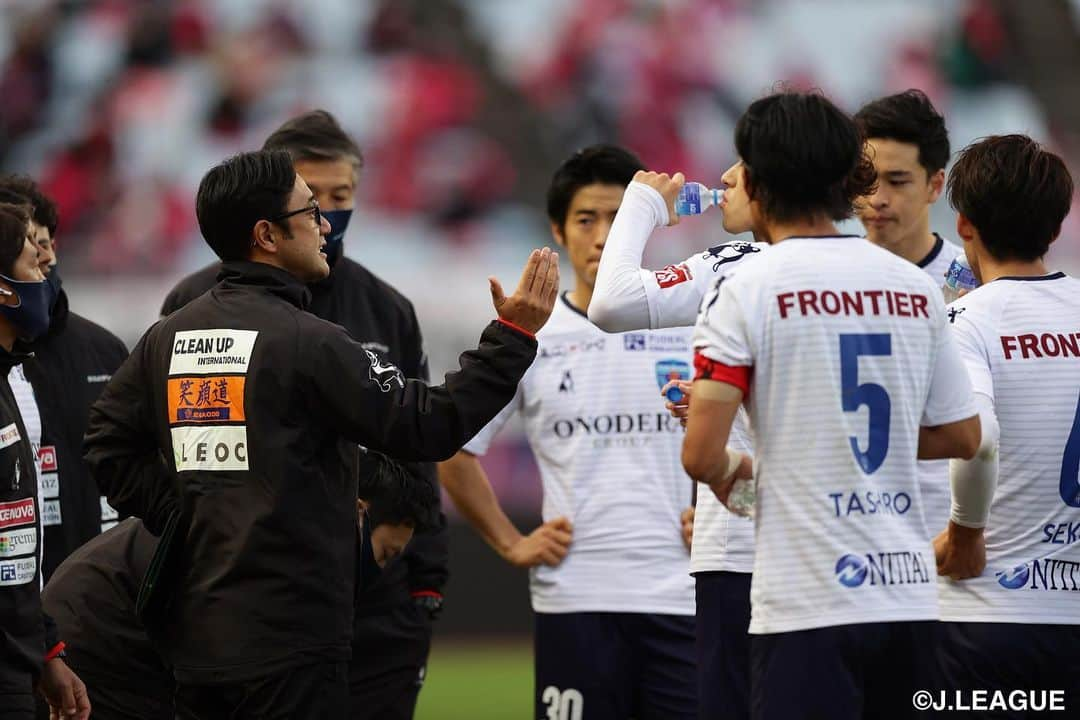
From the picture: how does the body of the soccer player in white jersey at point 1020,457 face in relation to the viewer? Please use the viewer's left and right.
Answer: facing away from the viewer and to the left of the viewer

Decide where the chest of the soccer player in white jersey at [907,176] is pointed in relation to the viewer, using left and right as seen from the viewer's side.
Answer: facing the viewer and to the left of the viewer

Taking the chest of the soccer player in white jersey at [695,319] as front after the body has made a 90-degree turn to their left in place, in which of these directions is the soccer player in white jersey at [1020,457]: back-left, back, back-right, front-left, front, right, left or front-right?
left

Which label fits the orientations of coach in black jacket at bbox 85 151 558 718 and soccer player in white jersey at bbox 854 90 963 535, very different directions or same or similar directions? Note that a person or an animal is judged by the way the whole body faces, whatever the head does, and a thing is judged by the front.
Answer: very different directions

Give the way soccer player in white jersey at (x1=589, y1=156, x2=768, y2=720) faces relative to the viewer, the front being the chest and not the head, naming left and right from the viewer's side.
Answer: facing to the left of the viewer

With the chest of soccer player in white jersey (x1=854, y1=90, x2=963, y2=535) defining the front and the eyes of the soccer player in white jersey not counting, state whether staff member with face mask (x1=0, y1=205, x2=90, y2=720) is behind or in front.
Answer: in front

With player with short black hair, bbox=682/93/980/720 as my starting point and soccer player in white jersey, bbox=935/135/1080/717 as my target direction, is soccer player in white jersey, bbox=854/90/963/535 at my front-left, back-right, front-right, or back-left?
front-left

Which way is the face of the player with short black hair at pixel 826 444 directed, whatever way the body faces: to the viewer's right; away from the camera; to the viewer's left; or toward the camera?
away from the camera

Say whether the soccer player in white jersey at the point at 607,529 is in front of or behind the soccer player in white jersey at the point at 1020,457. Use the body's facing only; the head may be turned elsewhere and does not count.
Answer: in front

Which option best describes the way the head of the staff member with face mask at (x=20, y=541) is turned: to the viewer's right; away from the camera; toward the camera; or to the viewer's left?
to the viewer's right

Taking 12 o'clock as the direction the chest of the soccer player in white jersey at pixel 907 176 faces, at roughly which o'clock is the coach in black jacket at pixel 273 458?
The coach in black jacket is roughly at 12 o'clock from the soccer player in white jersey.

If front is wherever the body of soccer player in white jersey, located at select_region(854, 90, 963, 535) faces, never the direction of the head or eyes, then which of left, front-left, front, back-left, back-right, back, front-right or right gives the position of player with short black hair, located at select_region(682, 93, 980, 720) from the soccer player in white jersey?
front-left

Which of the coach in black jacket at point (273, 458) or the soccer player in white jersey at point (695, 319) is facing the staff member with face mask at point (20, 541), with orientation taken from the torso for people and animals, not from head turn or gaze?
the soccer player in white jersey

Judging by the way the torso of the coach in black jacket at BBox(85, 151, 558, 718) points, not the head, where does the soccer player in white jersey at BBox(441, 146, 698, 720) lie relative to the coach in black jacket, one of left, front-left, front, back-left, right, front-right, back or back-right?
front

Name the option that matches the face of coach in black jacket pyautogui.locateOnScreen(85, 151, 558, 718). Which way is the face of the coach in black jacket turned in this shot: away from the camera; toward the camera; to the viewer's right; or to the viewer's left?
to the viewer's right

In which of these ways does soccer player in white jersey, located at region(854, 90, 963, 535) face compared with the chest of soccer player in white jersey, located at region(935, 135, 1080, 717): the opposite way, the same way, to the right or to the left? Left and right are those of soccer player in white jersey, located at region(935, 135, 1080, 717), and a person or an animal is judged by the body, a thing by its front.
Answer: to the left

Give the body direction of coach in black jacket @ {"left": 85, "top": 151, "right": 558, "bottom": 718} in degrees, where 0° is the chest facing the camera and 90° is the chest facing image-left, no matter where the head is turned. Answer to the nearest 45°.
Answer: approximately 225°

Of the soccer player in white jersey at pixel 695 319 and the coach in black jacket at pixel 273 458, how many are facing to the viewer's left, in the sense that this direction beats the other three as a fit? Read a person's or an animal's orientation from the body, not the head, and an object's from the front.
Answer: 1

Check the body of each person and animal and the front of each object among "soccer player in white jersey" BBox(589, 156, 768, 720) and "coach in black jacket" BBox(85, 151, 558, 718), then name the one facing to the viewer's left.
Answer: the soccer player in white jersey
